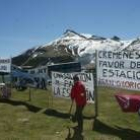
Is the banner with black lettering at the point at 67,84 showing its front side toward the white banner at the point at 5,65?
no

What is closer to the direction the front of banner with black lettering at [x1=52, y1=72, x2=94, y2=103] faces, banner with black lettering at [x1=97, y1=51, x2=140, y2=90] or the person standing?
the person standing

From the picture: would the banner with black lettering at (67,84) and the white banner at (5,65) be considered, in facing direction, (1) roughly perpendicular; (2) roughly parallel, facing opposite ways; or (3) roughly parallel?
roughly parallel

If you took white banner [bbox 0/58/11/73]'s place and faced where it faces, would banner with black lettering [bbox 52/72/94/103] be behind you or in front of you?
in front

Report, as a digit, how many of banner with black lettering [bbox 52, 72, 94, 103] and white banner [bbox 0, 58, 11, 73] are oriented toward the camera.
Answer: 2

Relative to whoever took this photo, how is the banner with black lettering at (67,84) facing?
facing the viewer

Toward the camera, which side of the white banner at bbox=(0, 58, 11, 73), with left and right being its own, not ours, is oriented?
front

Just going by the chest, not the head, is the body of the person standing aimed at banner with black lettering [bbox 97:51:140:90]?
no
